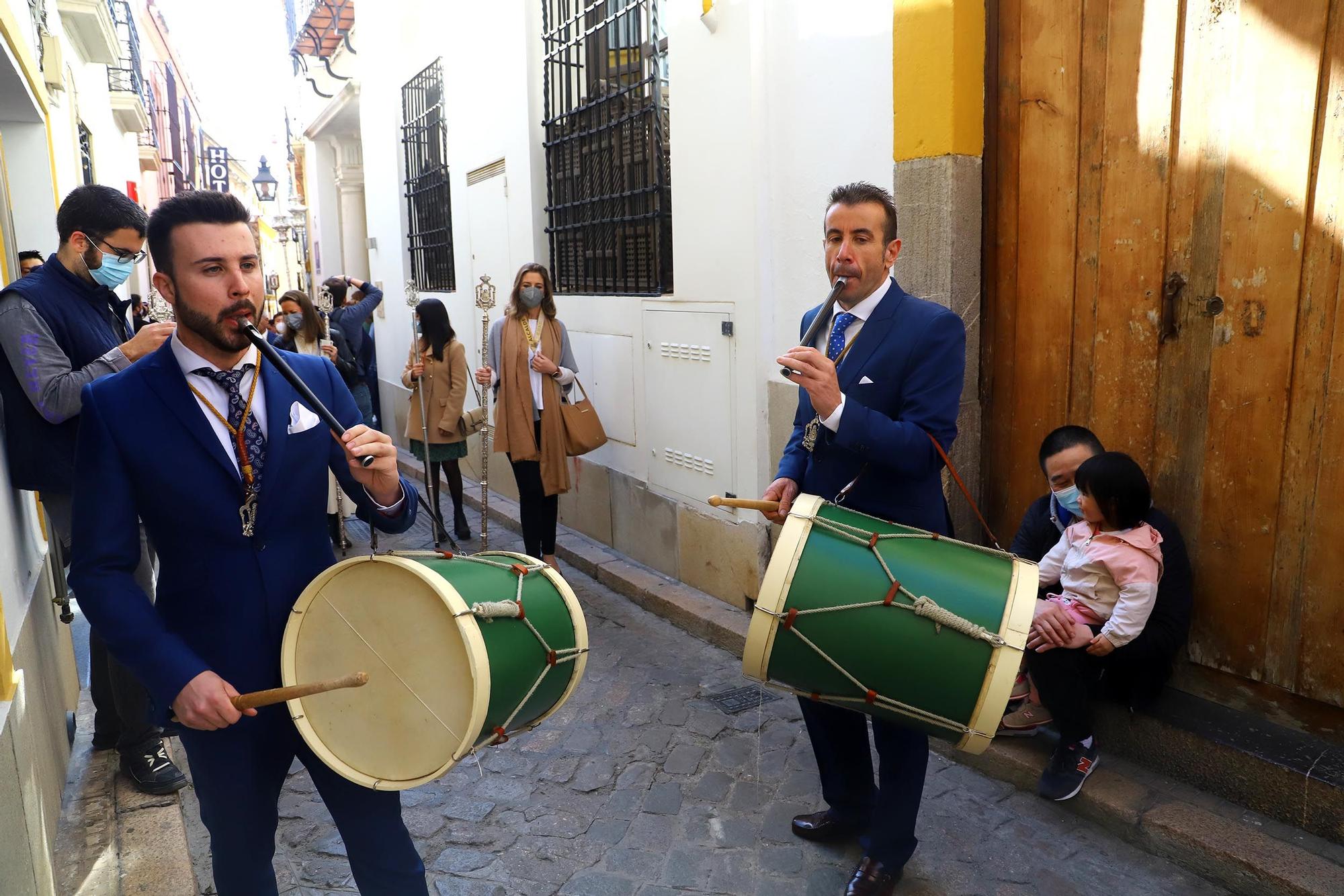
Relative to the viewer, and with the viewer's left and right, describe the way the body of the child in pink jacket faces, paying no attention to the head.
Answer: facing the viewer and to the left of the viewer

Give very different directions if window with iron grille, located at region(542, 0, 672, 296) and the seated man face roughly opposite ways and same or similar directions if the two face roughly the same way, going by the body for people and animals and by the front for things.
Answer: same or similar directions

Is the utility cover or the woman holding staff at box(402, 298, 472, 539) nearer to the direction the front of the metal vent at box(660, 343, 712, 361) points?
the utility cover

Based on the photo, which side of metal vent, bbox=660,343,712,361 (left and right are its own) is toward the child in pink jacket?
left

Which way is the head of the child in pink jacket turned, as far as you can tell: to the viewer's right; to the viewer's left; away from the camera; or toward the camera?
to the viewer's left

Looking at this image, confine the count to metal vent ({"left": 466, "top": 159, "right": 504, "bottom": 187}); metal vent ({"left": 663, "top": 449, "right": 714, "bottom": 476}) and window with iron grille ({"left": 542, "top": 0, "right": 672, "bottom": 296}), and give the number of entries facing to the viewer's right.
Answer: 0

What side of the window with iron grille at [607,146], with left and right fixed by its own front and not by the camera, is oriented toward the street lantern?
right

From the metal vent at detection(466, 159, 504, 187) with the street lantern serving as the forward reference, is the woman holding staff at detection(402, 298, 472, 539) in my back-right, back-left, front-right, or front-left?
back-left

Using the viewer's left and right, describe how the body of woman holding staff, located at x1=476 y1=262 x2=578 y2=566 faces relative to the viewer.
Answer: facing the viewer

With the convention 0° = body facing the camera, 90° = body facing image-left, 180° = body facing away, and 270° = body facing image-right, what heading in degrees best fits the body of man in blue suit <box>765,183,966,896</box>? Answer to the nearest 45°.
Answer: approximately 45°

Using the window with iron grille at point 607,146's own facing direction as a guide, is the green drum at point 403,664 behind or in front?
in front

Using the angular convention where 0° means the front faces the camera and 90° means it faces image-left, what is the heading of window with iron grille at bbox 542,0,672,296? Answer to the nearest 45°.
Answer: approximately 45°

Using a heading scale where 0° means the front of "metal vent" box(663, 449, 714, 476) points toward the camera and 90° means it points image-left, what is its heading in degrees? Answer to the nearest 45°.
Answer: approximately 45°

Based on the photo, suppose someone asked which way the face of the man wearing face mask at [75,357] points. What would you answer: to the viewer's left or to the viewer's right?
to the viewer's right

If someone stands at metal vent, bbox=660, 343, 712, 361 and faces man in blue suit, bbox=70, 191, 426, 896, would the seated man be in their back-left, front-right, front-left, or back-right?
front-left
